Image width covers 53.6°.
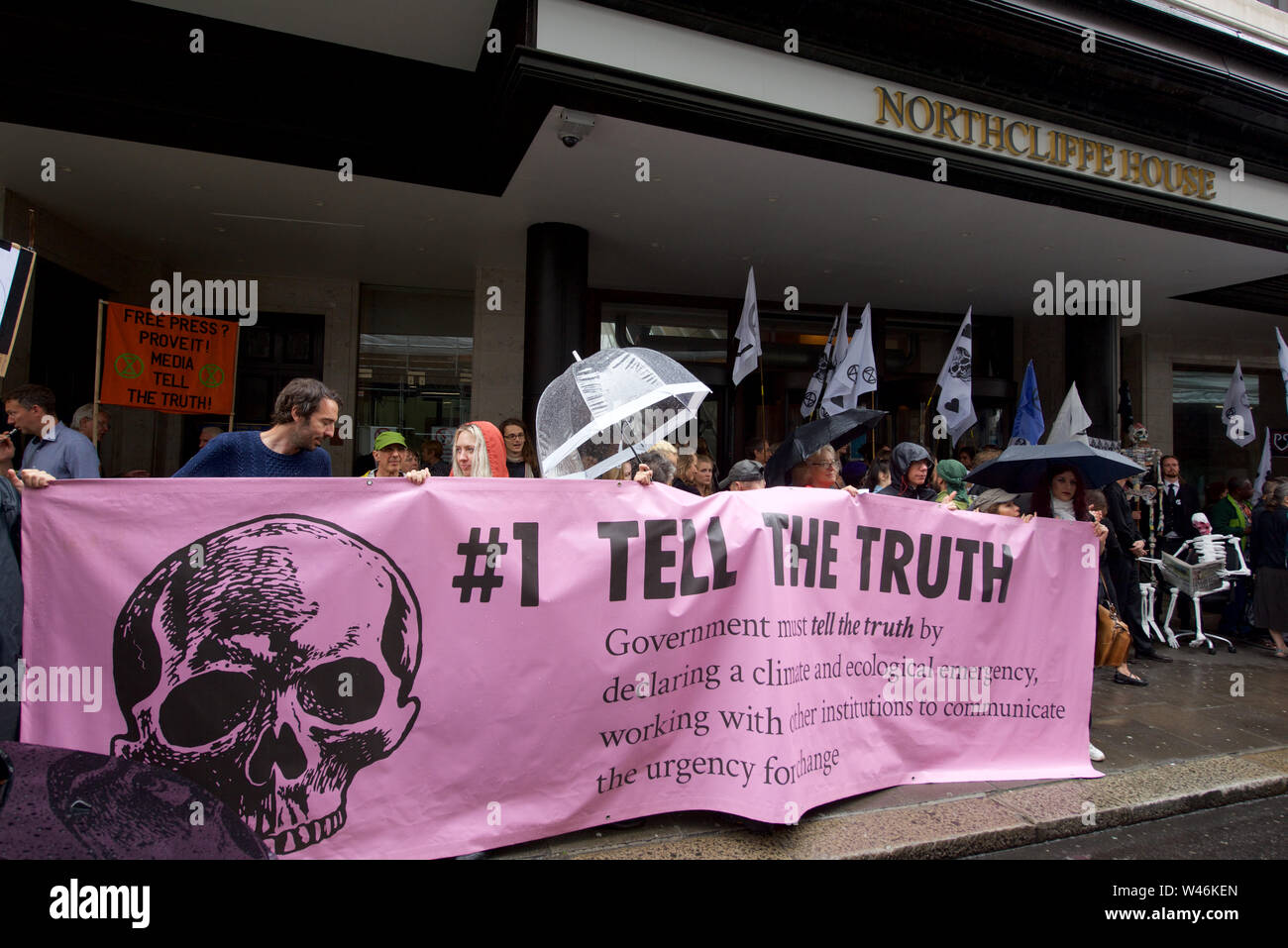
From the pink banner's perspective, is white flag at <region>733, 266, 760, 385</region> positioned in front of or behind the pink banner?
behind

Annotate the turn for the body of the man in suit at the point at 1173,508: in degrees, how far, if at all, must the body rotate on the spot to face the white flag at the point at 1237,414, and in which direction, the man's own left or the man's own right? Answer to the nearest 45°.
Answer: approximately 90° to the man's own left

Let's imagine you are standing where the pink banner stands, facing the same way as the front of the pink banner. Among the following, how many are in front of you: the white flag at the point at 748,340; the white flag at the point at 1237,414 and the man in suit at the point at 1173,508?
0

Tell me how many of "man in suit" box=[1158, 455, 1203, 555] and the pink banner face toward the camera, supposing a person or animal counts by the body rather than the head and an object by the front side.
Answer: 2

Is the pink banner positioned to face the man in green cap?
no

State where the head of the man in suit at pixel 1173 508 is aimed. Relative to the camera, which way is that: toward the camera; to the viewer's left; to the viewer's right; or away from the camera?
toward the camera

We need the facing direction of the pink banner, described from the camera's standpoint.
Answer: facing the viewer

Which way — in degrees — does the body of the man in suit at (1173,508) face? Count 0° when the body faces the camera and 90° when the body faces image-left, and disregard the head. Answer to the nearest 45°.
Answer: approximately 0°
